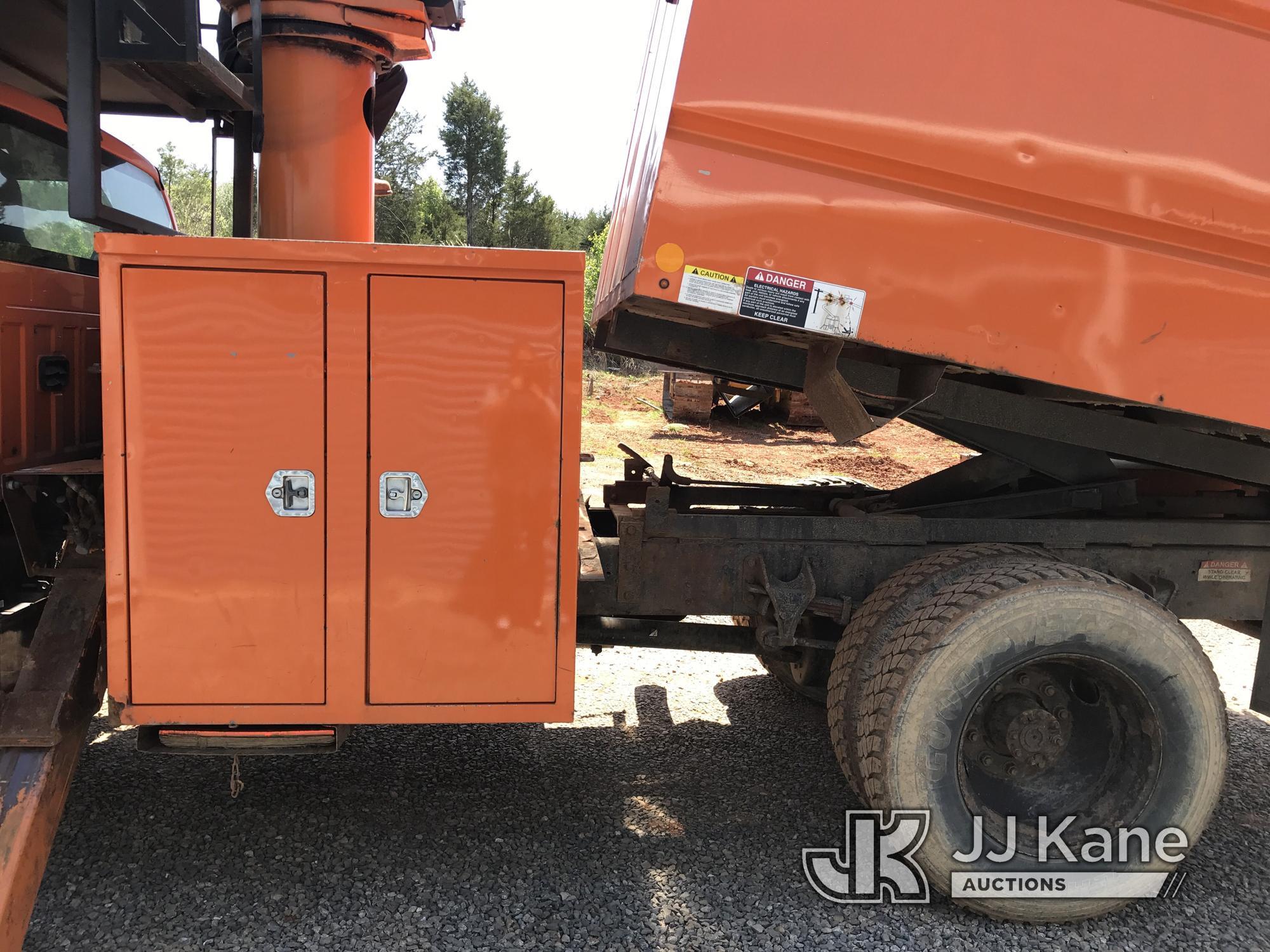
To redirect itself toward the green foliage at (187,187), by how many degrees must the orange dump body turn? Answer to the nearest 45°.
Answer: approximately 45° to its right

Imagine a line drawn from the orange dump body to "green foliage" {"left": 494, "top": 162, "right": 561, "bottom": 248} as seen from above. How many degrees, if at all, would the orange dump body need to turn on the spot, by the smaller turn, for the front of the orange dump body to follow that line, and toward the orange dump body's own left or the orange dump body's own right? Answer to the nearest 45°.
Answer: approximately 45° to the orange dump body's own right

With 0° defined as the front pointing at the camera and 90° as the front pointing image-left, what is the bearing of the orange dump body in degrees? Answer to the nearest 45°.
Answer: approximately 90°

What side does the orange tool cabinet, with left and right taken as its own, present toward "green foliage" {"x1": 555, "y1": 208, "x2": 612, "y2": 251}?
back

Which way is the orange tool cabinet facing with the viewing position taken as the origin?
facing the viewer

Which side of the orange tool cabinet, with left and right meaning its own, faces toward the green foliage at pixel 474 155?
back

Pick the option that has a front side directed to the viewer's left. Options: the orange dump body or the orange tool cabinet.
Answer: the orange dump body

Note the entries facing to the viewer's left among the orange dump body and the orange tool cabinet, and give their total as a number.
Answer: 1

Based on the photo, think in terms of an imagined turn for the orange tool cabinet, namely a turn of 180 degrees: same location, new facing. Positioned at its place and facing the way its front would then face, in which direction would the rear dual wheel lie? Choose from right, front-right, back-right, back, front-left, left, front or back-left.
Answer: right

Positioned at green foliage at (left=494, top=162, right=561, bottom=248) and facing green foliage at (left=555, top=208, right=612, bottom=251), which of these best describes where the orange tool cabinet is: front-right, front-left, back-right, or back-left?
back-right

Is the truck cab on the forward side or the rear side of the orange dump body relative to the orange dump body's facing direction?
on the forward side

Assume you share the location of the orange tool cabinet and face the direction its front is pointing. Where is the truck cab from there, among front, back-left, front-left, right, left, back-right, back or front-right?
back-right

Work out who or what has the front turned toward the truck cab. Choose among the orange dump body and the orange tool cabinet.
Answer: the orange dump body

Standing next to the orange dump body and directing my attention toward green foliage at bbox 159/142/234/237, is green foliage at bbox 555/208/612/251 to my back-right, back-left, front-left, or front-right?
front-right
